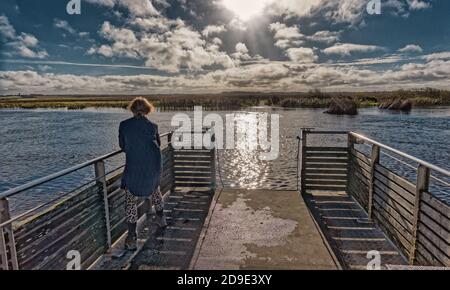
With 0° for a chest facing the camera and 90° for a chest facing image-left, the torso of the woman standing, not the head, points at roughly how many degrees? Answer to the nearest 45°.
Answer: approximately 180°

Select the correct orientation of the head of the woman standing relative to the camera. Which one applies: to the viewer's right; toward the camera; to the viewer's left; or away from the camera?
away from the camera

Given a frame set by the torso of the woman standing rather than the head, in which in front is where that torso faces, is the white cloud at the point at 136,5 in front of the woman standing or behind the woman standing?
in front

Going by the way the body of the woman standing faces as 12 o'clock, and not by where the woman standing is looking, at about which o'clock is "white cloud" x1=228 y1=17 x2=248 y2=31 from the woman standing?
The white cloud is roughly at 1 o'clock from the woman standing.
